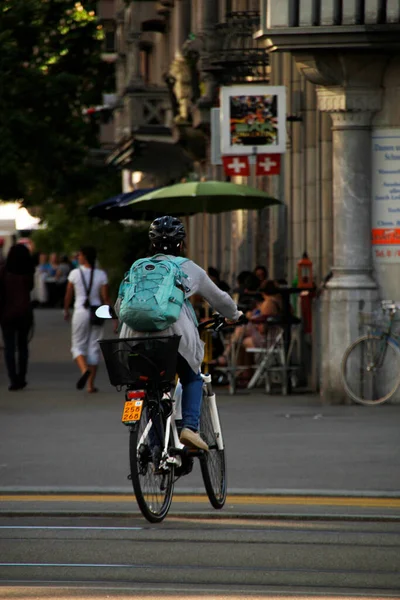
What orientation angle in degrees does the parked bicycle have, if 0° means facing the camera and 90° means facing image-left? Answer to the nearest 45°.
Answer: approximately 90°

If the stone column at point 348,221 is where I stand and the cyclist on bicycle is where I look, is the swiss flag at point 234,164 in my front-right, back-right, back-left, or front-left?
back-right

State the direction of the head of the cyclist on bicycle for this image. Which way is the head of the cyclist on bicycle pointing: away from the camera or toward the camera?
away from the camera
